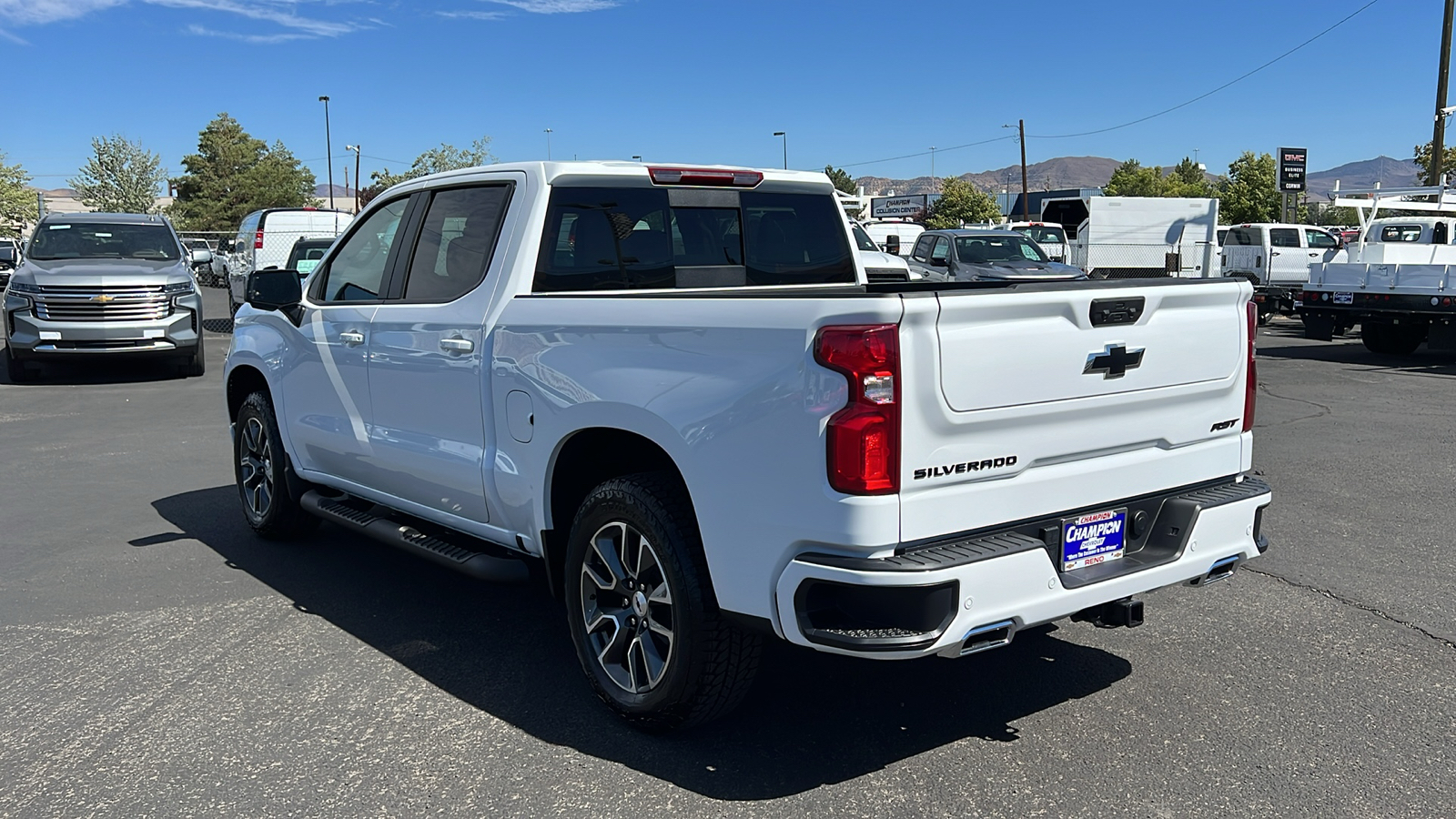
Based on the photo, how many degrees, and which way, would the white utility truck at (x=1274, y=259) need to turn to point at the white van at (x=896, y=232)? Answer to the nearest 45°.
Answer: approximately 90° to its left

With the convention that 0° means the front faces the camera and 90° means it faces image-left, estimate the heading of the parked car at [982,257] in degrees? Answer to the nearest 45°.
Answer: approximately 315°

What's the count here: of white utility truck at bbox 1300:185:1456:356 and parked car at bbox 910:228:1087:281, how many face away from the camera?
1

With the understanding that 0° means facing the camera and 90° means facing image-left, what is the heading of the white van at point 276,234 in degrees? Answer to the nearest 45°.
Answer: approximately 225°

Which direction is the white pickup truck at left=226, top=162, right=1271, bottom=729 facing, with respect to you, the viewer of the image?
facing away from the viewer and to the left of the viewer

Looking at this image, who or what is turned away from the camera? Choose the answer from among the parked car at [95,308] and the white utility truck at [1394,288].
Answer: the white utility truck

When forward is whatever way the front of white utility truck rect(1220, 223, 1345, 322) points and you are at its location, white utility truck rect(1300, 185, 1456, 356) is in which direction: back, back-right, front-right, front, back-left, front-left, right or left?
back-right

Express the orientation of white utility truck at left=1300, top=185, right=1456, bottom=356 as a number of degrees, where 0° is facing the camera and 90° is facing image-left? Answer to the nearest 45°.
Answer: approximately 180°
